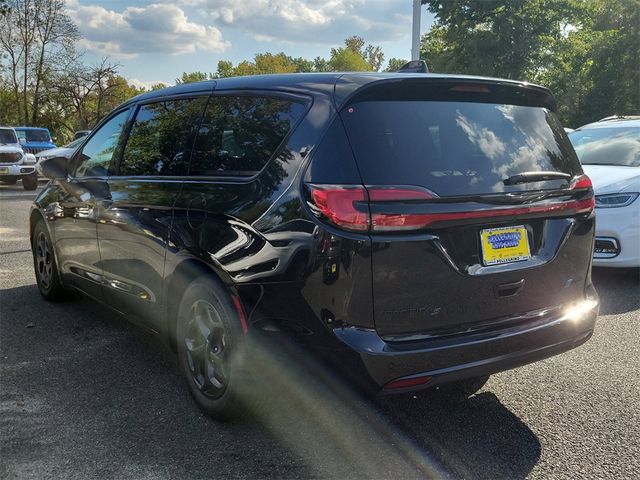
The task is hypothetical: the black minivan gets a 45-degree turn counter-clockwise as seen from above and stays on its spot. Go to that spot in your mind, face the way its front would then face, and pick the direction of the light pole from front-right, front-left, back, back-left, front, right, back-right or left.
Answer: right

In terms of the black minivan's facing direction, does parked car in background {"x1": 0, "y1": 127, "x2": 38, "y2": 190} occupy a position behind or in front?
in front

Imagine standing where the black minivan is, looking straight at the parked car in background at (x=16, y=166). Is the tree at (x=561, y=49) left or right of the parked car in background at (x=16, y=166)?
right

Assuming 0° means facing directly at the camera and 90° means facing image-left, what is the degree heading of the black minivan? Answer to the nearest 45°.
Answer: approximately 135°

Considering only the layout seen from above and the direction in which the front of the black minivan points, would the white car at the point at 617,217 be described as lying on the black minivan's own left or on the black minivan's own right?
on the black minivan's own right

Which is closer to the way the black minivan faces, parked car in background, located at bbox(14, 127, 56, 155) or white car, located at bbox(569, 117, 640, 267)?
the parked car in background

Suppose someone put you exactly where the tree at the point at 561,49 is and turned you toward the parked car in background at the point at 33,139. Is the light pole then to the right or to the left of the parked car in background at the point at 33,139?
left

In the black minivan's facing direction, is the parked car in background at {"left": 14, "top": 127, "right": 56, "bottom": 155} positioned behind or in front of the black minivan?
in front

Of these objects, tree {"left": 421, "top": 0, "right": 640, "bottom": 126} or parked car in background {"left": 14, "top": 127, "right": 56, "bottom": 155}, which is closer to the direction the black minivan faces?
the parked car in background
